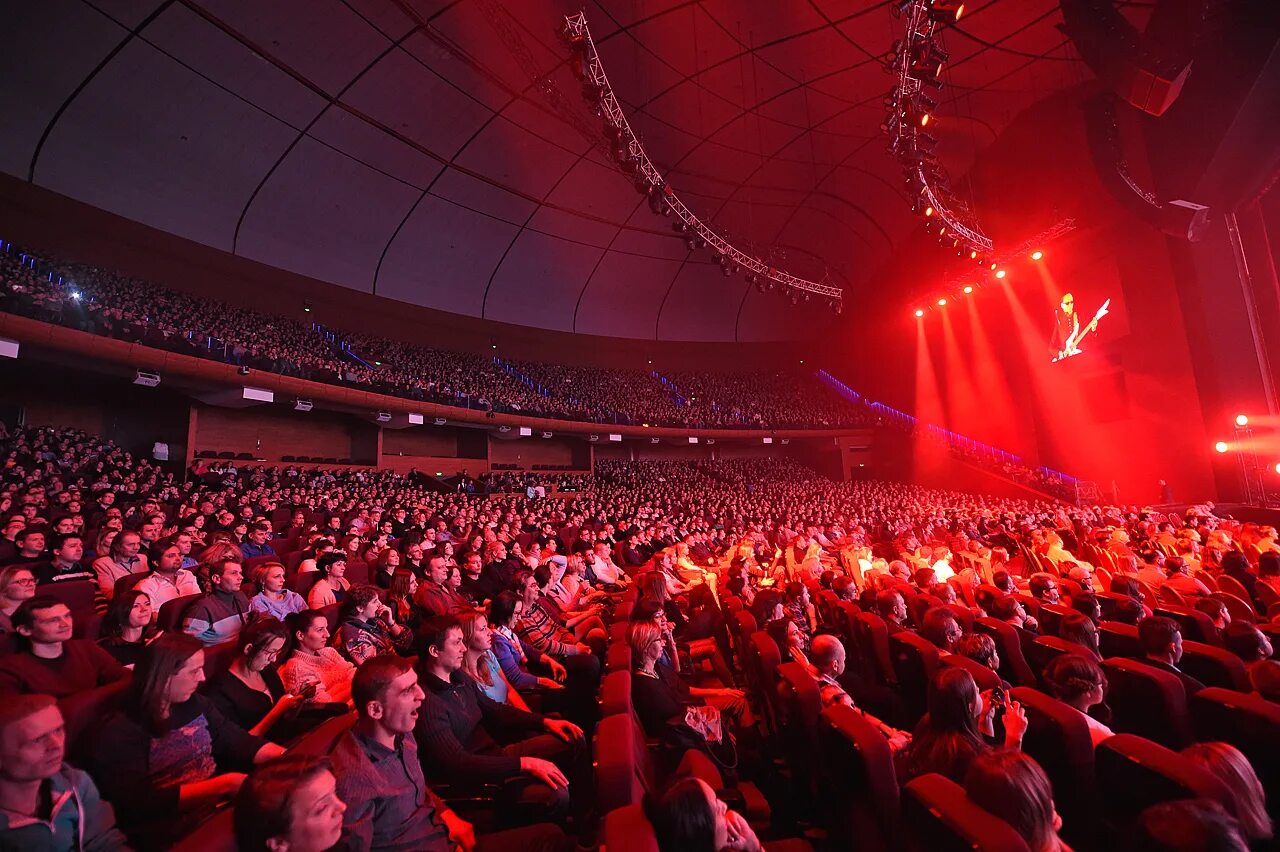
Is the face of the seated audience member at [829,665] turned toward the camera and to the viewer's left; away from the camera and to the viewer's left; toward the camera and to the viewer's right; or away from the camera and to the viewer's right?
away from the camera and to the viewer's right

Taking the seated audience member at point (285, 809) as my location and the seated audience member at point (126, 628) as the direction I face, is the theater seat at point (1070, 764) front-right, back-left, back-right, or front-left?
back-right

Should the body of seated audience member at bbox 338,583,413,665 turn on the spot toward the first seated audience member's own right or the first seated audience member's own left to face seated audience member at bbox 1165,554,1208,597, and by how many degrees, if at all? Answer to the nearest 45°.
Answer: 0° — they already face them

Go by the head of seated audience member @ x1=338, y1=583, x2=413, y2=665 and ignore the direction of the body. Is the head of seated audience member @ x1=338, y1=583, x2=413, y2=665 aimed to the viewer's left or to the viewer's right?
to the viewer's right

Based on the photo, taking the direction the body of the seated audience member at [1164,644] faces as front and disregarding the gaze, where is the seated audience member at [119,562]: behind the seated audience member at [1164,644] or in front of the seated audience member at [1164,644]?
behind

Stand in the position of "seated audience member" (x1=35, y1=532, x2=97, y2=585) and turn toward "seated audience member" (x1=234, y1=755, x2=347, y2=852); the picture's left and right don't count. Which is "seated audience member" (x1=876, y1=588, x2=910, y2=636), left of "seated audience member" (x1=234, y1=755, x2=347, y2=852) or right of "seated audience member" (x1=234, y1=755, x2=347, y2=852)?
left

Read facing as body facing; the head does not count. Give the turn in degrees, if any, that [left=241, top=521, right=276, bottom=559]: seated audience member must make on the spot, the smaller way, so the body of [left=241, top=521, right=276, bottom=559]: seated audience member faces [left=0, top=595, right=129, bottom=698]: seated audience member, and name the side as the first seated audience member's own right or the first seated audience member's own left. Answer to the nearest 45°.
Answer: approximately 45° to the first seated audience member's own right

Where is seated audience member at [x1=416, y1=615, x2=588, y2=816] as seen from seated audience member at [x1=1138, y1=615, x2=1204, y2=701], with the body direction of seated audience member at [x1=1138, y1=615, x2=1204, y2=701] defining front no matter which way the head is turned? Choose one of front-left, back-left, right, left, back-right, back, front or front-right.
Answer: back

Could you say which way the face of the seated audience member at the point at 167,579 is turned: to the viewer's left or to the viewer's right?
to the viewer's right

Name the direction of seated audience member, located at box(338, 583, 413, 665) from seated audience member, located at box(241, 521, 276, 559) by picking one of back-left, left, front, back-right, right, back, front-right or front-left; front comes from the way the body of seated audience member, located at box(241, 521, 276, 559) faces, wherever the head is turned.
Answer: front-right

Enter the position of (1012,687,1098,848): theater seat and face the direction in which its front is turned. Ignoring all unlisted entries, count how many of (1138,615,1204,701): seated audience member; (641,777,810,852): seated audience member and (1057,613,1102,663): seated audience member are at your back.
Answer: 1

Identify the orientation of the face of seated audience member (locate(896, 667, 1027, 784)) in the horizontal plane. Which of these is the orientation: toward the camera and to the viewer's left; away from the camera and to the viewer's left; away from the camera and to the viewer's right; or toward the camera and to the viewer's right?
away from the camera and to the viewer's right

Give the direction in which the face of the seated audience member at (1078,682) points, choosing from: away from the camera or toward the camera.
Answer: away from the camera

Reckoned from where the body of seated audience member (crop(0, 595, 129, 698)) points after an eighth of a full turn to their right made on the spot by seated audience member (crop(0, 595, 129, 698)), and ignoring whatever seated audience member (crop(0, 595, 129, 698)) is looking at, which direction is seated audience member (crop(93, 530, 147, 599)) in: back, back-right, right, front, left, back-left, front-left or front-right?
back
